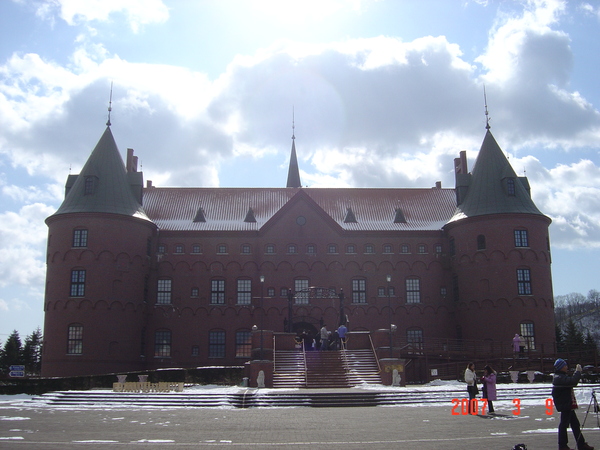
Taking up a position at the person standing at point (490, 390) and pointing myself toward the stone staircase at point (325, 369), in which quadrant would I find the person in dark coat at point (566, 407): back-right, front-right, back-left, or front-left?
back-left

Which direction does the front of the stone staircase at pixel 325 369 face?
toward the camera

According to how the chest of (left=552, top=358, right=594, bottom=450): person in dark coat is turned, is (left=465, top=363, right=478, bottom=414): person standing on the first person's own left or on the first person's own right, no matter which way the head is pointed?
on the first person's own left

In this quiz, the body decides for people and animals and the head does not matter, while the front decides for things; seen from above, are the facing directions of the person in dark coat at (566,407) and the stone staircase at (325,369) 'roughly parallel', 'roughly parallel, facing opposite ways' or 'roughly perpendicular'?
roughly perpendicular

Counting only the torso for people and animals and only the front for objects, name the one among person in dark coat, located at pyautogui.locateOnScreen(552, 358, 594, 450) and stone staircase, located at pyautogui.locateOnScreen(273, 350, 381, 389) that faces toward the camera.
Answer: the stone staircase

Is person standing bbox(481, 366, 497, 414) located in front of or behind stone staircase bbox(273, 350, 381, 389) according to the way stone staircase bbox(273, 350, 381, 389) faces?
in front

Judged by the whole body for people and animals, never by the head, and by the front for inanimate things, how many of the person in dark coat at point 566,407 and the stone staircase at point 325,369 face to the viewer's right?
1

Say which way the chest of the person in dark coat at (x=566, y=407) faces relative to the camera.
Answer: to the viewer's right

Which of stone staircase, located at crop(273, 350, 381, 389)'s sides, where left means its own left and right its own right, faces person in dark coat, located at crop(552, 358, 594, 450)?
front
